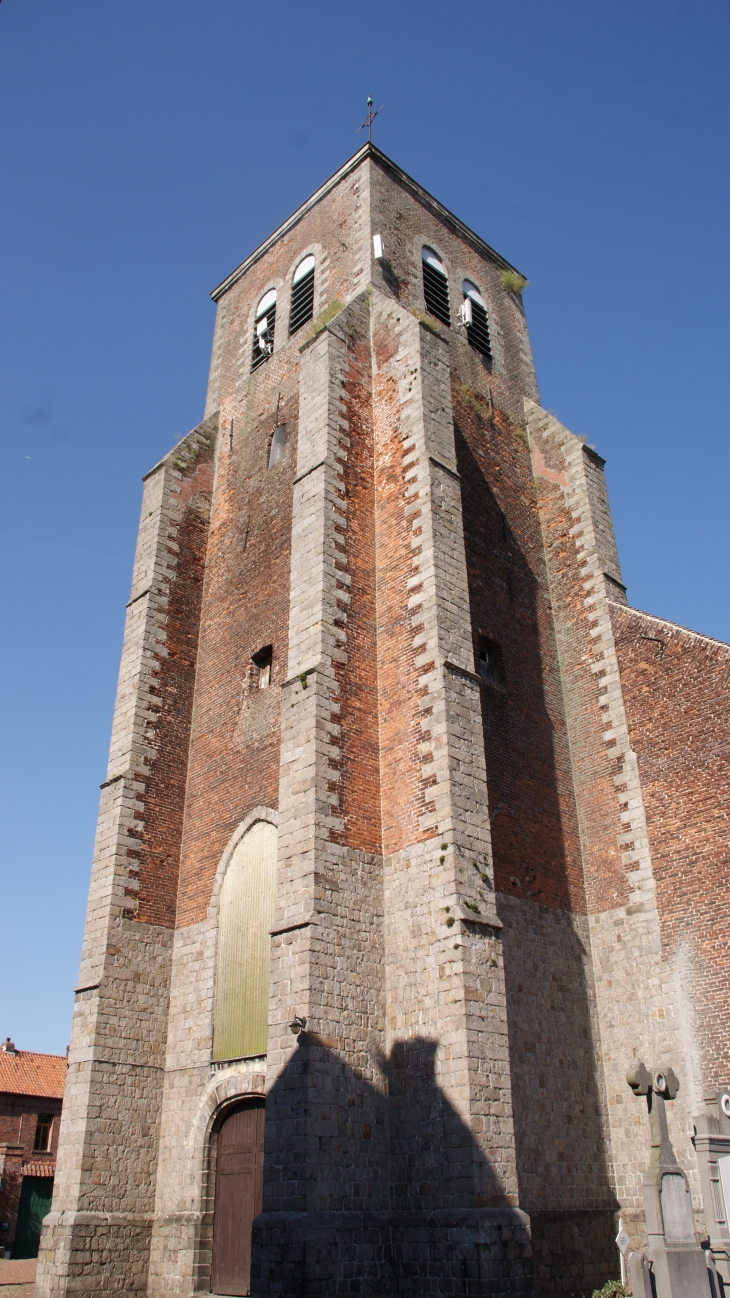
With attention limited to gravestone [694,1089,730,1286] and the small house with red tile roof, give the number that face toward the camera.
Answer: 2

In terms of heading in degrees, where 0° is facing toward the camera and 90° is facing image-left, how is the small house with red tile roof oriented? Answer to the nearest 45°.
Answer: approximately 0°

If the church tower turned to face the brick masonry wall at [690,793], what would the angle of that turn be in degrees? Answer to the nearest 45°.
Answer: approximately 135° to its left

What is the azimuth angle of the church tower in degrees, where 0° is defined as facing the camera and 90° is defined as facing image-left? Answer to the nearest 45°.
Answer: approximately 45°
